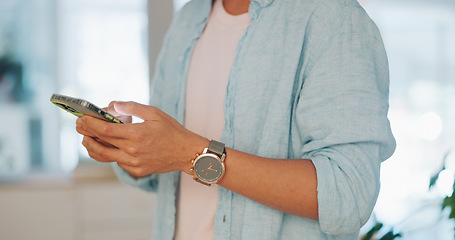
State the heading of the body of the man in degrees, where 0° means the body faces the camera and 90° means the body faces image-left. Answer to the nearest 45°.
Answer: approximately 45°
